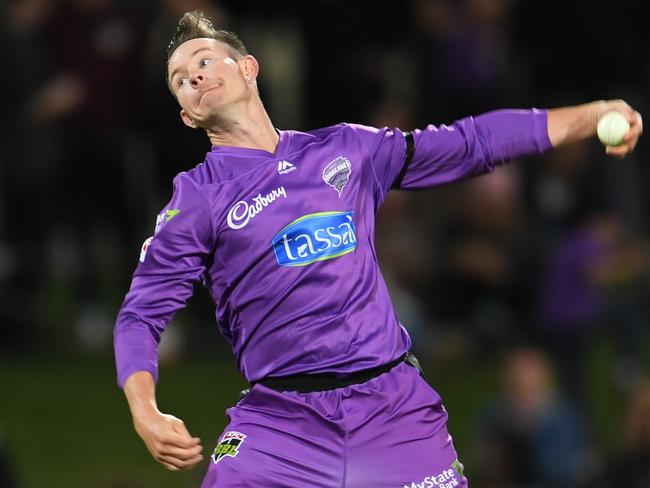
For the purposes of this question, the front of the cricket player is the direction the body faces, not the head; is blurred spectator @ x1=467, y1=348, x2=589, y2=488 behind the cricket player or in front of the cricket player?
behind

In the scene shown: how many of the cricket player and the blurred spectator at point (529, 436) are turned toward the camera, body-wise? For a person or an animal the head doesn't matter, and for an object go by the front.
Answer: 2

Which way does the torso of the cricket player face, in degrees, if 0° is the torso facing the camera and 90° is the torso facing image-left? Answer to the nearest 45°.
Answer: approximately 0°

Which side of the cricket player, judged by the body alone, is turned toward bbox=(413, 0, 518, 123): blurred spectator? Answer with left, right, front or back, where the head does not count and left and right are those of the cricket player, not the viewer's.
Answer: back

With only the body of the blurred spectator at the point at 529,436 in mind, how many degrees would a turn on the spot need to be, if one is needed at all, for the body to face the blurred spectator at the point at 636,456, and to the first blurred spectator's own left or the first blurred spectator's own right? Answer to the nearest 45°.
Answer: approximately 45° to the first blurred spectator's own left
